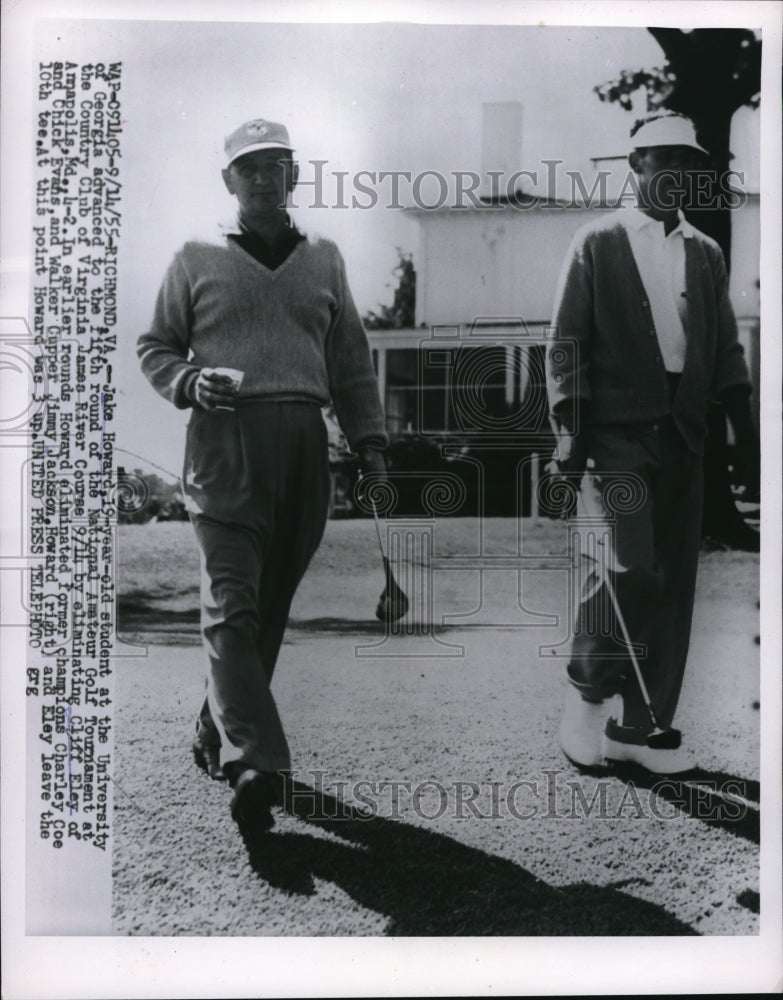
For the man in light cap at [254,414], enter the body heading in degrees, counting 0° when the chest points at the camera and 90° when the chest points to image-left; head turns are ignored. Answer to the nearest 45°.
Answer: approximately 0°

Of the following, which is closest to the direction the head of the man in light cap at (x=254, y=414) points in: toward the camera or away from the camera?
toward the camera

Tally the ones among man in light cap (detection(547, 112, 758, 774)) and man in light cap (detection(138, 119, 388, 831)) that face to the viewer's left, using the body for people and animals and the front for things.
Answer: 0

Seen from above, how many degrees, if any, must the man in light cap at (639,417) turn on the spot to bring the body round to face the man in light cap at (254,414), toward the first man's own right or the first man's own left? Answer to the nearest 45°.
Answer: approximately 135° to the first man's own right

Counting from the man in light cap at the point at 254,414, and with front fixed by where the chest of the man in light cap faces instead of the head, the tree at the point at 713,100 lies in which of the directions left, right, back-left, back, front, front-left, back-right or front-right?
left

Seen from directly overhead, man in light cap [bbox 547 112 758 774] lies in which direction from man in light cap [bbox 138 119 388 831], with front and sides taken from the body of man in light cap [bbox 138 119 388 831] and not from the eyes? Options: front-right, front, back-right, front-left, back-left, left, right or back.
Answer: left

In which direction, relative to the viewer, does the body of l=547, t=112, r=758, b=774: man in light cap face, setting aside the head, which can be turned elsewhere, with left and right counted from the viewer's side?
facing the viewer and to the right of the viewer
